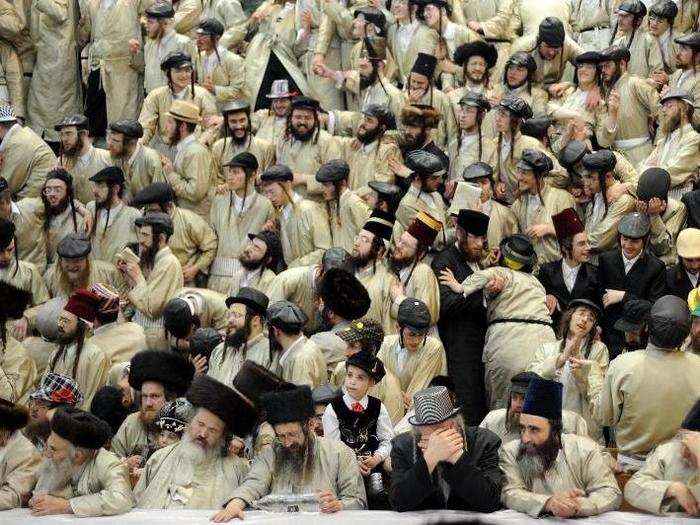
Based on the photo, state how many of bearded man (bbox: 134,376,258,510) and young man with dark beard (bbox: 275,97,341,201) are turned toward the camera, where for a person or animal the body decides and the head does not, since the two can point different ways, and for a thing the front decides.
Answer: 2

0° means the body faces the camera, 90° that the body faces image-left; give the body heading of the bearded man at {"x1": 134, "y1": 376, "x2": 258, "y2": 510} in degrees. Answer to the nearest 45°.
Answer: approximately 0°

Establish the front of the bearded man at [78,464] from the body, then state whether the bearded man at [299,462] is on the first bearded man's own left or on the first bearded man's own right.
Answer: on the first bearded man's own left

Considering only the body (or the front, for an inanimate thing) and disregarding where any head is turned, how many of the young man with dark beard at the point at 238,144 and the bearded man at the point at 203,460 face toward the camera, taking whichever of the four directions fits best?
2

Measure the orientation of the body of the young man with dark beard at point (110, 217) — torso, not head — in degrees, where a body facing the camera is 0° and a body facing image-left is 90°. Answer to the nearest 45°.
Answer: approximately 45°

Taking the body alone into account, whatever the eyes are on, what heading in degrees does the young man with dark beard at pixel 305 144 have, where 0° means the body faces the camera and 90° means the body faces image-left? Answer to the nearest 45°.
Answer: approximately 0°

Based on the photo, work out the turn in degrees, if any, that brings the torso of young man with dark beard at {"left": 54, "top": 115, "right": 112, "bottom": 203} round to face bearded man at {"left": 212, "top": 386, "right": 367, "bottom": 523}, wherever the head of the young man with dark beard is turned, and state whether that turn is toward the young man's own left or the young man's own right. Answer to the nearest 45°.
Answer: approximately 45° to the young man's own left

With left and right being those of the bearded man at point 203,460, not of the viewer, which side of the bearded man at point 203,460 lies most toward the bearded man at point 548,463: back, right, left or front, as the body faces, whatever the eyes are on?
left
